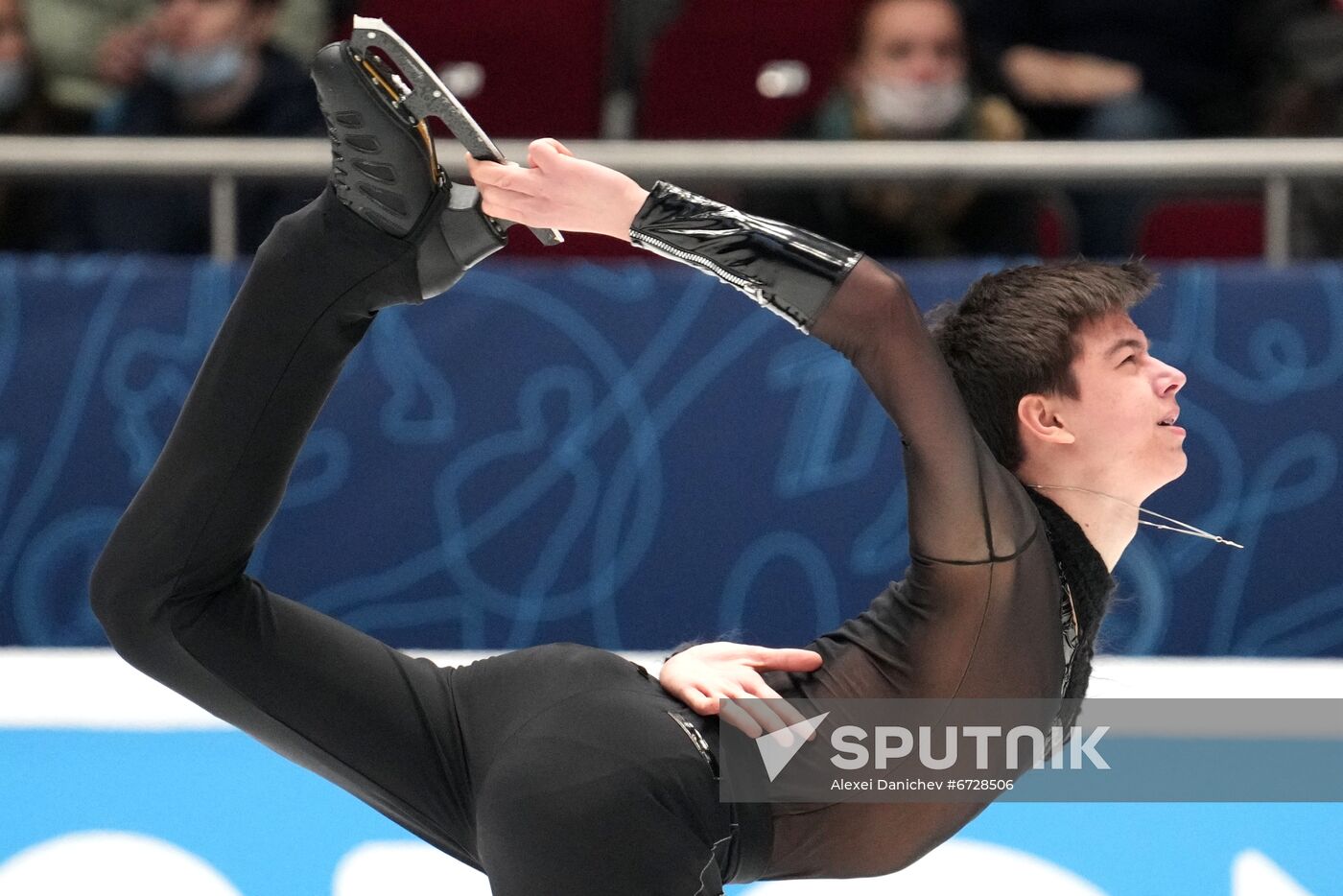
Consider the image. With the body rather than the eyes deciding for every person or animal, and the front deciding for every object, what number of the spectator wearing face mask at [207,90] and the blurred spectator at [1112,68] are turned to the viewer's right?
0

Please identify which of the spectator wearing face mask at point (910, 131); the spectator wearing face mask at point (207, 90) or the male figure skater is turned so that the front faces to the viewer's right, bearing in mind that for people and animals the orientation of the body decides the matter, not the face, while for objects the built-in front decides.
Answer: the male figure skater

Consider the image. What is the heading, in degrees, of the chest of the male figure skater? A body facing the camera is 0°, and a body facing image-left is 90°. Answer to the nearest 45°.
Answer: approximately 270°

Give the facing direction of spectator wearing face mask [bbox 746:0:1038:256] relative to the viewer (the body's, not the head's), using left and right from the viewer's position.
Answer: facing the viewer

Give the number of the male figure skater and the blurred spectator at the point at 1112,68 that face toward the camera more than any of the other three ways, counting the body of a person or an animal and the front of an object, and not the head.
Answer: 1

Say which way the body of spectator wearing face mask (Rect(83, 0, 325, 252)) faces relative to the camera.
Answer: toward the camera

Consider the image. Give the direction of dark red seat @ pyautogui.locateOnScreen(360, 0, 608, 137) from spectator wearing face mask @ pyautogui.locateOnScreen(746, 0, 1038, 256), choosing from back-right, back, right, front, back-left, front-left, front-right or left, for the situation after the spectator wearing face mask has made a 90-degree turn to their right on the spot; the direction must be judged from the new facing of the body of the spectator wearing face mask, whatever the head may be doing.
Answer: front

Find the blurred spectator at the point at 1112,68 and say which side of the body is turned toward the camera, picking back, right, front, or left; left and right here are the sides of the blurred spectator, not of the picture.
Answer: front

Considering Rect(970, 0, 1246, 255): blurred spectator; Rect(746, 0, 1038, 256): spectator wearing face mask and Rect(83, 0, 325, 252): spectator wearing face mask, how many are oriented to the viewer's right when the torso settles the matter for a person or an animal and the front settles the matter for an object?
0

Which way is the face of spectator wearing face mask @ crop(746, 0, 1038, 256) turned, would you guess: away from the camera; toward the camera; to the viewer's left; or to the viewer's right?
toward the camera

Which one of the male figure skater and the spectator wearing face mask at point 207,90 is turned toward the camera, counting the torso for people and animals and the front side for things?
the spectator wearing face mask

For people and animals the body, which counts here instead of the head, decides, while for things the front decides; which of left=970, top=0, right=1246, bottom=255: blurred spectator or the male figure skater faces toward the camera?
the blurred spectator

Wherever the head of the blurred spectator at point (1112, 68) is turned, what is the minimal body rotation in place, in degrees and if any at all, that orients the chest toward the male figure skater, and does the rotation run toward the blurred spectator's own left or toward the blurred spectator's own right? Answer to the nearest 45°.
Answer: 0° — they already face them

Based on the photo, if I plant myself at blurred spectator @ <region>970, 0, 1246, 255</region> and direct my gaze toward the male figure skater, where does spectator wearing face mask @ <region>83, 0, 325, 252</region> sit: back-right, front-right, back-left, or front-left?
front-right
